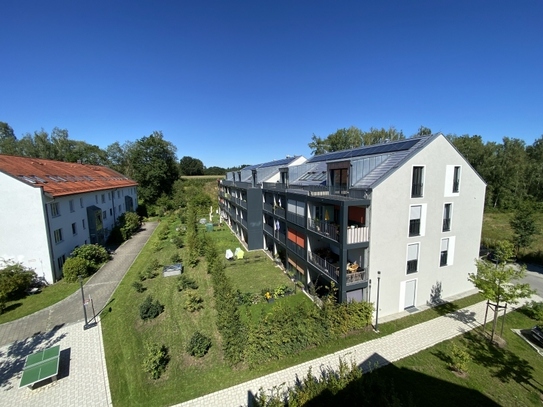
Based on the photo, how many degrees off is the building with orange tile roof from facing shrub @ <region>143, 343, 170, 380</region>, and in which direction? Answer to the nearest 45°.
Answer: approximately 45° to its right

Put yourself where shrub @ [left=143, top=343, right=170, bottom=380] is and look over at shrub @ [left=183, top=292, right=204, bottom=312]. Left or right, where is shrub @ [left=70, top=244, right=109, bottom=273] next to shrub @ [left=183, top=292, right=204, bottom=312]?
left

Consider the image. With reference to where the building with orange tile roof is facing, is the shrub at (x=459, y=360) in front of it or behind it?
in front

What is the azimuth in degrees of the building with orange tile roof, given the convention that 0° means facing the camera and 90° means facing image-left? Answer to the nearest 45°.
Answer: approximately 315°

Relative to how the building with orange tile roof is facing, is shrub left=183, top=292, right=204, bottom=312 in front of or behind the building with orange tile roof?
in front

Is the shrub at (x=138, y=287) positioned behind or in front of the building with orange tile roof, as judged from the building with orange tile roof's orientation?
in front

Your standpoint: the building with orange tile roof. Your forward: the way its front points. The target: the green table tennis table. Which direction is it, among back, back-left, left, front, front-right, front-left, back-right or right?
front-right

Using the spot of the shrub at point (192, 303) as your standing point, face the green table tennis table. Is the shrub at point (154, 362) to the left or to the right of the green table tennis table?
left

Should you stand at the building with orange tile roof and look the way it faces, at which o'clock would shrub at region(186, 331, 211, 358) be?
The shrub is roughly at 1 o'clock from the building with orange tile roof.
